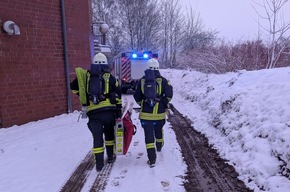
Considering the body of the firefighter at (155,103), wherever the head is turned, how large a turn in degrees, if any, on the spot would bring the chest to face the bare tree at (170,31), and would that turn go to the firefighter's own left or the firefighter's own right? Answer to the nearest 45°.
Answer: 0° — they already face it

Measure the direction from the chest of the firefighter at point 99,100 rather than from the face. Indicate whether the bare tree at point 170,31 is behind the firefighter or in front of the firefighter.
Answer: in front

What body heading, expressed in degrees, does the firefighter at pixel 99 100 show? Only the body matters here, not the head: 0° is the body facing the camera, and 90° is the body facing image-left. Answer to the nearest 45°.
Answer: approximately 180°

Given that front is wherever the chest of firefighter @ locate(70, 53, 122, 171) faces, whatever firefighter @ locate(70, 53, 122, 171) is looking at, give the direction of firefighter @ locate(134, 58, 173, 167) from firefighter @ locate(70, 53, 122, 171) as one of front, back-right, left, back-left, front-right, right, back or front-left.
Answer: right

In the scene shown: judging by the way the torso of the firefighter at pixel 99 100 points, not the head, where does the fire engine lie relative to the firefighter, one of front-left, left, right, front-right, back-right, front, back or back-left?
front

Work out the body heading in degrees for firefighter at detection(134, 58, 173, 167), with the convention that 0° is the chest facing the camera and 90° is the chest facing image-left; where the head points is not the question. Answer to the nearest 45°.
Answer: approximately 180°
